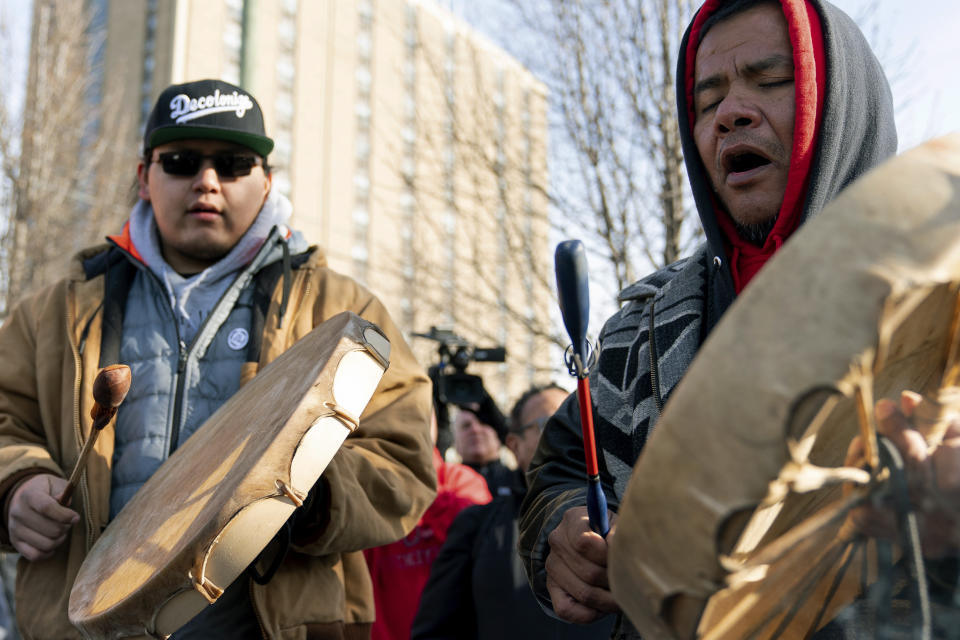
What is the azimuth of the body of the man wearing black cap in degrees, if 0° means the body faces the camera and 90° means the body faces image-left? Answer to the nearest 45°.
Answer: approximately 0°

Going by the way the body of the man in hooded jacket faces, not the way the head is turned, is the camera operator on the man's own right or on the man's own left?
on the man's own right

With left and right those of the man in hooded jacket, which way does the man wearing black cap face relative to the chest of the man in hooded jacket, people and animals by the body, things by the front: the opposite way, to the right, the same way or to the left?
to the left

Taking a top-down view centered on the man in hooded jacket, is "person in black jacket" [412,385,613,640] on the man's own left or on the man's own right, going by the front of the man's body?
on the man's own right

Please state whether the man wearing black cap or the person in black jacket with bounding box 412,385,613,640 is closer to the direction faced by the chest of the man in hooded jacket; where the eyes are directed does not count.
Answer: the man wearing black cap

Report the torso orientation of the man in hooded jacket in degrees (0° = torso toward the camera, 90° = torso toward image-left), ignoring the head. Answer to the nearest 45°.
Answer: approximately 45°

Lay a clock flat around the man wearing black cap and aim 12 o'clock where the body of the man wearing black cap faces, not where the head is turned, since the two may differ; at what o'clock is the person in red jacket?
The person in red jacket is roughly at 7 o'clock from the man wearing black cap.

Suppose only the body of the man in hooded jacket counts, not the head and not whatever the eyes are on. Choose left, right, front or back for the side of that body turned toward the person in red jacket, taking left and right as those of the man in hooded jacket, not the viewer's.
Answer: right

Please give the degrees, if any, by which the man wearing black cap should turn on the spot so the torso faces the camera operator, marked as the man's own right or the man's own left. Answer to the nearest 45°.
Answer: approximately 135° to the man's own left
